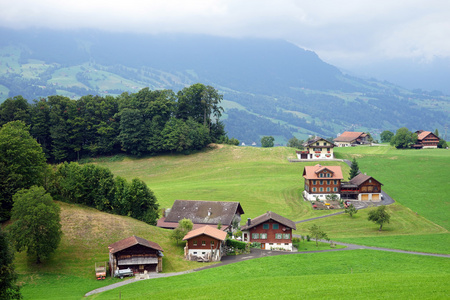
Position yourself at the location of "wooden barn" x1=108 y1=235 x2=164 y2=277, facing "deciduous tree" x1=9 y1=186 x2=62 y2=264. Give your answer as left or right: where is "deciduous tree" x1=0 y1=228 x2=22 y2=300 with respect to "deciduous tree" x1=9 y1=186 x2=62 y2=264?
left

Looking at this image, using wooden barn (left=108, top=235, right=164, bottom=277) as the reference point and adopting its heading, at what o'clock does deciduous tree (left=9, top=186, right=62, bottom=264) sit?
The deciduous tree is roughly at 3 o'clock from the wooden barn.

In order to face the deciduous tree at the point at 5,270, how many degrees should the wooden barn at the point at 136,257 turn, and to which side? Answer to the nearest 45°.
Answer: approximately 45° to its right

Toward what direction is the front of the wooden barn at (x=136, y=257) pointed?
toward the camera
